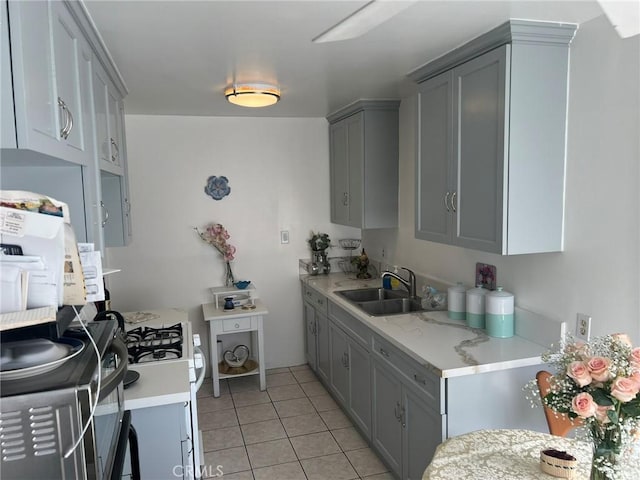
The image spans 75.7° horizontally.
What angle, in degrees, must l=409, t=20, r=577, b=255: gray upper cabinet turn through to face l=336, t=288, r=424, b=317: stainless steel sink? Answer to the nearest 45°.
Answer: approximately 90° to its right

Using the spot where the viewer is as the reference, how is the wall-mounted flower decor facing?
facing the viewer

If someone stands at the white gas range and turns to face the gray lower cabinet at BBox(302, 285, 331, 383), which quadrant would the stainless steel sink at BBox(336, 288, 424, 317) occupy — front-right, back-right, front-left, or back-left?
front-right

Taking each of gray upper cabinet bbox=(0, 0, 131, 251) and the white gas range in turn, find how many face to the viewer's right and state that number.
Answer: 2

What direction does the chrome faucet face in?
to the viewer's left

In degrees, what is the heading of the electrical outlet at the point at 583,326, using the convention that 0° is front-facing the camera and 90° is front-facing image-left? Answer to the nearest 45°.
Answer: approximately 45°

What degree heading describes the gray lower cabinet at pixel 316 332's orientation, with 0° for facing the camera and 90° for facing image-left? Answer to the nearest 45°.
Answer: approximately 90°

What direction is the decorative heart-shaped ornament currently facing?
toward the camera

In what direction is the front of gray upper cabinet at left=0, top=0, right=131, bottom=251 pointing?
to the viewer's right

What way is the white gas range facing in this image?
to the viewer's right
